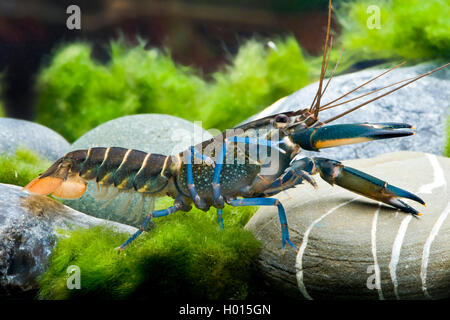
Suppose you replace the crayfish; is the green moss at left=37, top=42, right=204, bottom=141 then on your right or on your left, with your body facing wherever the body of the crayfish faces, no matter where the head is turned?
on your left

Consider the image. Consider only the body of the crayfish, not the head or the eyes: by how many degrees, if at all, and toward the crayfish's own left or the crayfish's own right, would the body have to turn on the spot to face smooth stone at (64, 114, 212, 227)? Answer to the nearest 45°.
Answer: approximately 135° to the crayfish's own left

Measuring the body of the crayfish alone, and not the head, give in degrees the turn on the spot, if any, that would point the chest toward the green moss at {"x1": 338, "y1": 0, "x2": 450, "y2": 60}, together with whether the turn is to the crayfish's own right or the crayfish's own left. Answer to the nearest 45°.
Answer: approximately 45° to the crayfish's own left

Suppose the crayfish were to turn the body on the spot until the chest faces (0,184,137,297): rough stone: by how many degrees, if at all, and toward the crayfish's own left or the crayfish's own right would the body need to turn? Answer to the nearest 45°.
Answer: approximately 180°

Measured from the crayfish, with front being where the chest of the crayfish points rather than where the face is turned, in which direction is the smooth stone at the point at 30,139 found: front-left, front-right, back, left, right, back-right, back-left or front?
back-left

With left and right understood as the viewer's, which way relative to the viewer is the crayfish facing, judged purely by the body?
facing to the right of the viewer
